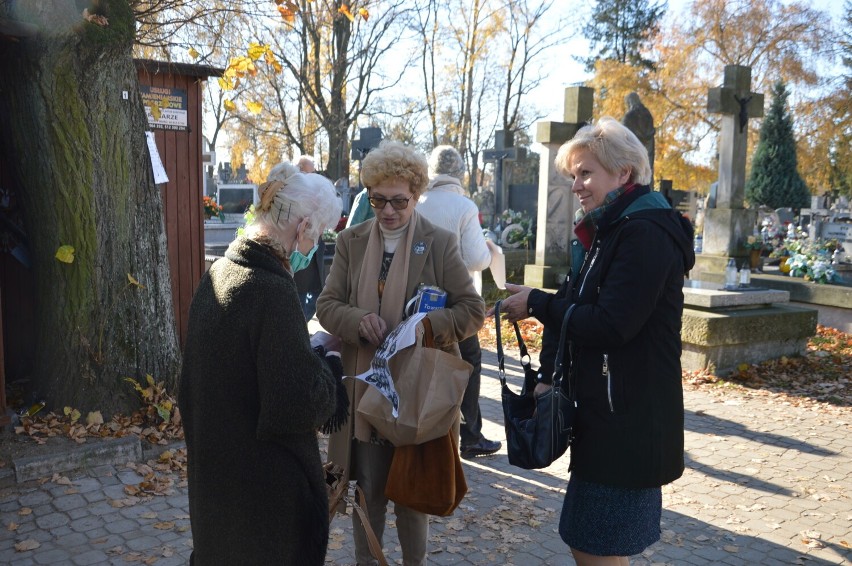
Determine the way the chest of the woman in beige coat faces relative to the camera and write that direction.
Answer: toward the camera

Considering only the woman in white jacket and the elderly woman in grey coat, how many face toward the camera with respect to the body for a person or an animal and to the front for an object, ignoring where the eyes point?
0

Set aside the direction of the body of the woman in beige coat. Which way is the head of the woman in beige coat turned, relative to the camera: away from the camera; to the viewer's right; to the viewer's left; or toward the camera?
toward the camera

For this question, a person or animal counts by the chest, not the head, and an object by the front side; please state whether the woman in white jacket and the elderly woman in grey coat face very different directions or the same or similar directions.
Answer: same or similar directions

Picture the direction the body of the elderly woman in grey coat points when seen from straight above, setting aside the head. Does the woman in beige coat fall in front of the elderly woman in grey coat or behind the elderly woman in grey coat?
in front

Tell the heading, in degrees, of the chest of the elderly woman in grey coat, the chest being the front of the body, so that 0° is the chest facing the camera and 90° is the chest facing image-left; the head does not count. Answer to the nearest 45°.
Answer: approximately 225°

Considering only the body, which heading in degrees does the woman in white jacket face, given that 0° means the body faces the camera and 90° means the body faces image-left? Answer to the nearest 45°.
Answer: approximately 225°

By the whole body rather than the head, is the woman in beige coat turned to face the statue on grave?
no

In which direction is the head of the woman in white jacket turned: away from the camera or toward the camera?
away from the camera

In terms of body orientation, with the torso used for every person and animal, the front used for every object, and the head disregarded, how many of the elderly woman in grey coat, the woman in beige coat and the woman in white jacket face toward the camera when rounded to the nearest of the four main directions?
1

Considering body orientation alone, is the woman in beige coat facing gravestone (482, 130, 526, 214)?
no

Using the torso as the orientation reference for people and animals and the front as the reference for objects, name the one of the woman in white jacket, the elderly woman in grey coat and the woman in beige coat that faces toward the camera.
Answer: the woman in beige coat

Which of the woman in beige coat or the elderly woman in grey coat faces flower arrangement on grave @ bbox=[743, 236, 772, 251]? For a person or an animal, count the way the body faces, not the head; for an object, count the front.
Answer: the elderly woman in grey coat

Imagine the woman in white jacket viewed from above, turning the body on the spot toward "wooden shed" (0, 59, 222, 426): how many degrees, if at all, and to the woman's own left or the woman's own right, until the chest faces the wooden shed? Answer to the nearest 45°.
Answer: approximately 90° to the woman's own left

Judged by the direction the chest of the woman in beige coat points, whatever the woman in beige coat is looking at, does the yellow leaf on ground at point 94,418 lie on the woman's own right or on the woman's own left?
on the woman's own right

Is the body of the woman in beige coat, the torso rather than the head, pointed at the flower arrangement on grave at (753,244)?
no

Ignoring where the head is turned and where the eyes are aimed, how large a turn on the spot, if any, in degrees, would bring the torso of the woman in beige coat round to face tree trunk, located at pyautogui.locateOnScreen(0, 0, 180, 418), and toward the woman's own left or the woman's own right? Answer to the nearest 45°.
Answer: approximately 135° to the woman's own right

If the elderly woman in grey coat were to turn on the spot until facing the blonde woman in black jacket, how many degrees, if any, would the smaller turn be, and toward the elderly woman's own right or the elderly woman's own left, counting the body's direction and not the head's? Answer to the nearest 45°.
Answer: approximately 45° to the elderly woman's own right

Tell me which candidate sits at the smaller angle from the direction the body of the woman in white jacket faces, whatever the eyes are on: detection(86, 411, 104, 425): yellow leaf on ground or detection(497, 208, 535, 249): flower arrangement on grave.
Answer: the flower arrangement on grave
